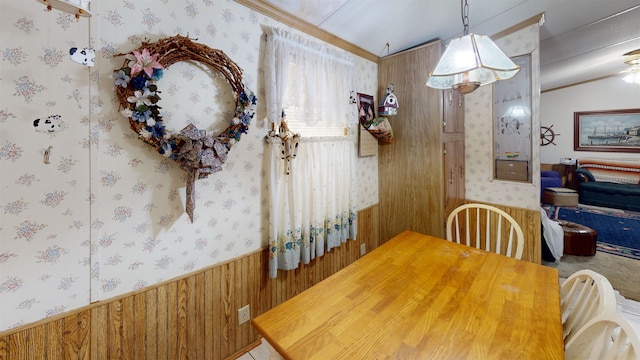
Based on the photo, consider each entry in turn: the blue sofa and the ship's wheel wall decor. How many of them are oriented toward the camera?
2

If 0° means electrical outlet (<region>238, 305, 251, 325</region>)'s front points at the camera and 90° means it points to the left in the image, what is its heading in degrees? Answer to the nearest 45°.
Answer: approximately 315°

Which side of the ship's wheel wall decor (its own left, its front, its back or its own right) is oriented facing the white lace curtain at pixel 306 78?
front

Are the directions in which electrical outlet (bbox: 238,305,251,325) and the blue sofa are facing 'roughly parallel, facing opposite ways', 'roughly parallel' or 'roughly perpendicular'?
roughly perpendicular

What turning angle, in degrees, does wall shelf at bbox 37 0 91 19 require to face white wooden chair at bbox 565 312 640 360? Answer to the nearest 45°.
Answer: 0° — it already faces it

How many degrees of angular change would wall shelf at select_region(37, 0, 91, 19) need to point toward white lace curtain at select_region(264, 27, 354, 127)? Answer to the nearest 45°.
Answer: approximately 45° to its left

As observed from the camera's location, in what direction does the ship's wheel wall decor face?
facing the viewer

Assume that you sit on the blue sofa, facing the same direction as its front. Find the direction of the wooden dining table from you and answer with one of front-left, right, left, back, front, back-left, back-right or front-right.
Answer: front

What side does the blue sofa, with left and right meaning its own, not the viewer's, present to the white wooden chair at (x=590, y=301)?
front

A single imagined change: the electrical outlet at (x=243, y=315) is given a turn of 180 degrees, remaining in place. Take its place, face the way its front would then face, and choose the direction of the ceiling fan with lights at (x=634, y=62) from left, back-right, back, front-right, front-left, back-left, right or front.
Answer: back-right

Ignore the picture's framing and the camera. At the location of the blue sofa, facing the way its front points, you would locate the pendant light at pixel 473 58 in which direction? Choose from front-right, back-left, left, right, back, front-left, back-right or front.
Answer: front

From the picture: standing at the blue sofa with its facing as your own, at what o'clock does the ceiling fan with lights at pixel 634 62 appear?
The ceiling fan with lights is roughly at 12 o'clock from the blue sofa.

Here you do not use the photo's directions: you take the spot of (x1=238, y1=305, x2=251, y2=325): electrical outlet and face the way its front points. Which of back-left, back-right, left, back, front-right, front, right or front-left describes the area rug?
front-left

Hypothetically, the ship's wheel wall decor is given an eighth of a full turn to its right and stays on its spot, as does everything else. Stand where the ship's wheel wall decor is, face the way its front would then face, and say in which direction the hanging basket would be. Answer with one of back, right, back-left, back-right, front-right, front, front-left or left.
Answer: front-left
